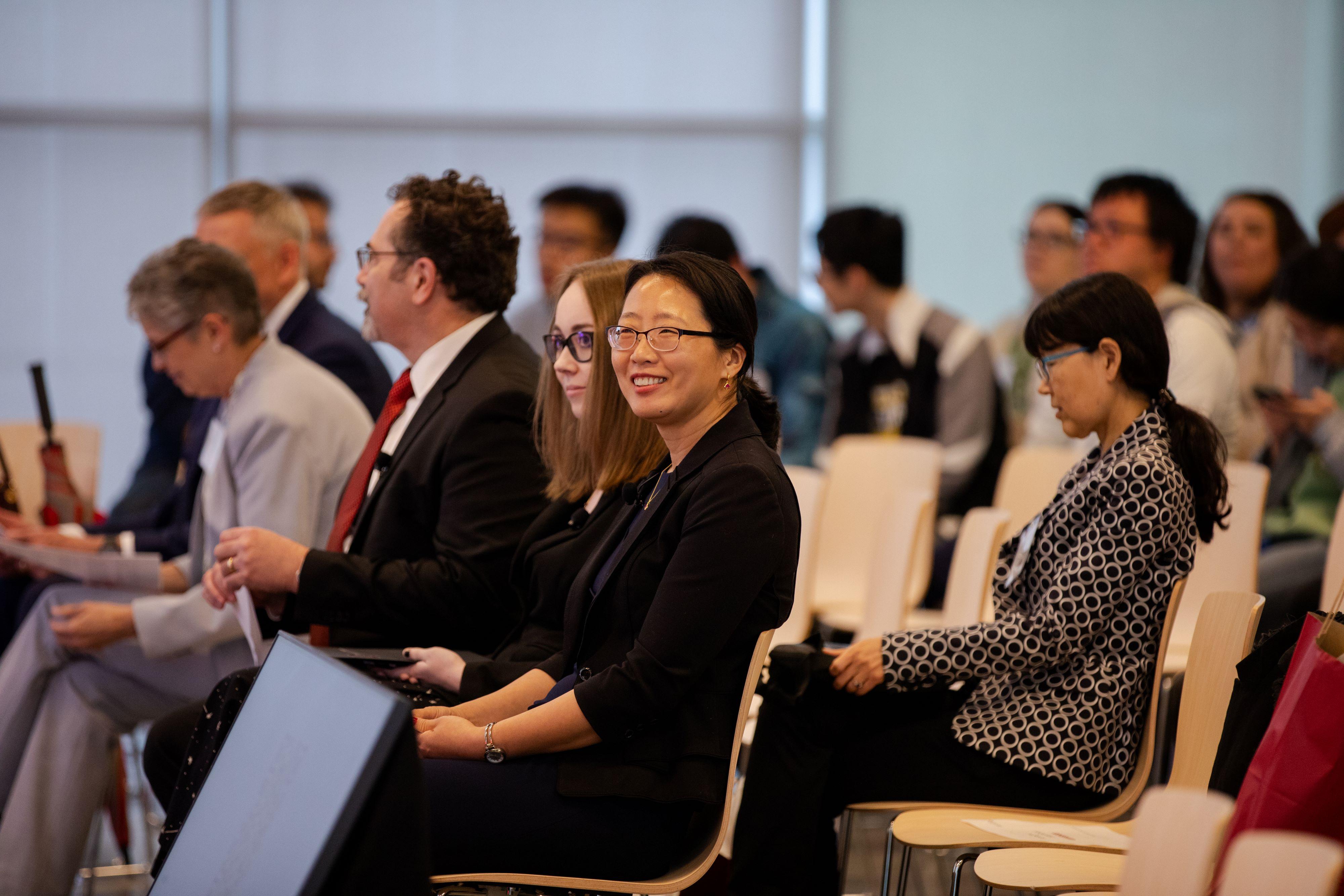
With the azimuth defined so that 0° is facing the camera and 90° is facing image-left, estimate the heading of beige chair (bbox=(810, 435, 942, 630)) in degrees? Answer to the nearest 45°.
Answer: approximately 45°

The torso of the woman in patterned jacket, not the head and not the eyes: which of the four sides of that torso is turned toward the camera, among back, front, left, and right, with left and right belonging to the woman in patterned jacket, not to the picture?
left

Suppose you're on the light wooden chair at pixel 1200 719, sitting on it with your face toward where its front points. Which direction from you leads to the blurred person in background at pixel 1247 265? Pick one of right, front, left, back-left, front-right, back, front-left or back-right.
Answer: right

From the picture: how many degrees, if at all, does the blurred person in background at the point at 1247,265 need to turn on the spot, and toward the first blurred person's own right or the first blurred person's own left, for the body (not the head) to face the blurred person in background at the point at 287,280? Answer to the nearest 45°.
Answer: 0° — they already face them

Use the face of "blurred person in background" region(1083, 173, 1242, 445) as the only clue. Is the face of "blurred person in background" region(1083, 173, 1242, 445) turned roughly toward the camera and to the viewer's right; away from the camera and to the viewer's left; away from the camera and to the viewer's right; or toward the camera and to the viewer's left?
toward the camera and to the viewer's left

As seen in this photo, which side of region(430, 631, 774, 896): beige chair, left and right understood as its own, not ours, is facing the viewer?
left

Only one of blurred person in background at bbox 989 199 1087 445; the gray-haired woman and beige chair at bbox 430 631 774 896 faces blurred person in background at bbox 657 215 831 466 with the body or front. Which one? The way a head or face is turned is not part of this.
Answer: blurred person in background at bbox 989 199 1087 445

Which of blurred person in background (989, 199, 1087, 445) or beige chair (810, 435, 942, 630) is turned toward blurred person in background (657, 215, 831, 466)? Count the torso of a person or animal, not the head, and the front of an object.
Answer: blurred person in background (989, 199, 1087, 445)

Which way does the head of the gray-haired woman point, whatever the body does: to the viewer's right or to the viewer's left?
to the viewer's left

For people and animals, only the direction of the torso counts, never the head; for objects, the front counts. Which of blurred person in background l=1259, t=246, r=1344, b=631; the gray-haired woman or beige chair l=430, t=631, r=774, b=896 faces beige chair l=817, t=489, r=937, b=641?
the blurred person in background

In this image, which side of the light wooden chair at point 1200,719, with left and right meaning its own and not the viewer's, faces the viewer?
left
